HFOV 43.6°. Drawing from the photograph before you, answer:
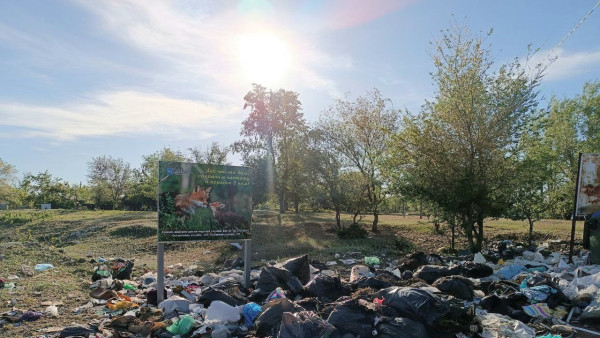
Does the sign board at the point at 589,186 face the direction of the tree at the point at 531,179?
no

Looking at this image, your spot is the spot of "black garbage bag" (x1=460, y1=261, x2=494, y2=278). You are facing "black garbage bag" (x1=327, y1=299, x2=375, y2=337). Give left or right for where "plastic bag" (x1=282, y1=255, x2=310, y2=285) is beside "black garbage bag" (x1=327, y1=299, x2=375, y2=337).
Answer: right

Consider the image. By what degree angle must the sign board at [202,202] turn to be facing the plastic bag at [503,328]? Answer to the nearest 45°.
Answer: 0° — it already faces it

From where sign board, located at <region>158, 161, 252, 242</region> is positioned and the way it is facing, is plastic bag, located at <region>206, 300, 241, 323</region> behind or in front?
in front

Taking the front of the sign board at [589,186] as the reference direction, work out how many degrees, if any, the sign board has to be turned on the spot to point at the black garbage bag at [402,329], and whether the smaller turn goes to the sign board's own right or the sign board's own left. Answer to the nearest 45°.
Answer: approximately 45° to the sign board's own right

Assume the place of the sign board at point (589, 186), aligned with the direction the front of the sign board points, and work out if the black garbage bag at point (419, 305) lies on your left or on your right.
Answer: on your right

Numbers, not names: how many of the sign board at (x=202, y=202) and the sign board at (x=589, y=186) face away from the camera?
0

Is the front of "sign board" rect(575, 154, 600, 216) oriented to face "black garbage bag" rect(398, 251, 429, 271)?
no

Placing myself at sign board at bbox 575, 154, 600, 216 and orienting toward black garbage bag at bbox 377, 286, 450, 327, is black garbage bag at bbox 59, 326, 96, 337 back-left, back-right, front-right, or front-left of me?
front-right

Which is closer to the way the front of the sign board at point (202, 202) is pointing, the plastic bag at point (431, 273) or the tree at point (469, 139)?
the plastic bag

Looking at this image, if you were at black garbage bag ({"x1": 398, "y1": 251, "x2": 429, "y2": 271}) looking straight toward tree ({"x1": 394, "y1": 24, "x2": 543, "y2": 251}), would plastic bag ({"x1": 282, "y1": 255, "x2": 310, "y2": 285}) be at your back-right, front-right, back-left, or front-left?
back-left

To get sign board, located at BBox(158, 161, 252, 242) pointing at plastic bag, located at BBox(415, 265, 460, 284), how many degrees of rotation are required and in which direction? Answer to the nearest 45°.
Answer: approximately 45° to its left

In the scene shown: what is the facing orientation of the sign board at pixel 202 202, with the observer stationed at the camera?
facing the viewer and to the right of the viewer

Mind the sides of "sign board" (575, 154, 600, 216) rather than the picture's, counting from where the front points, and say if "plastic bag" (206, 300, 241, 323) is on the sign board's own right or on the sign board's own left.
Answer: on the sign board's own right

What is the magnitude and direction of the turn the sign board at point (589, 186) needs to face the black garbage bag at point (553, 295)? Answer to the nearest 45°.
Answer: approximately 45° to its right

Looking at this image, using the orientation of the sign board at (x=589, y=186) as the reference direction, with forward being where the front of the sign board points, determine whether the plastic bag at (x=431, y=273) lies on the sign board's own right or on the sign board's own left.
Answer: on the sign board's own right
